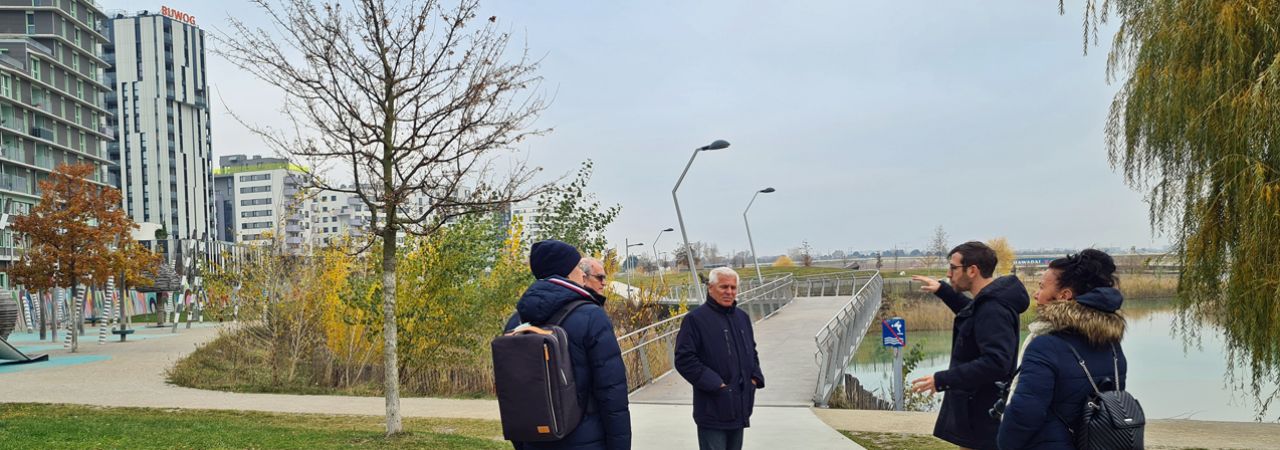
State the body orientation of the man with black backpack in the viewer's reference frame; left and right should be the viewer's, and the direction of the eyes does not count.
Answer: facing away from the viewer and to the right of the viewer

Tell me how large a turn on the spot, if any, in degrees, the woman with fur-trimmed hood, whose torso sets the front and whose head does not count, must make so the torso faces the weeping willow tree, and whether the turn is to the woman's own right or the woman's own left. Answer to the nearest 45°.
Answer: approximately 45° to the woman's own right

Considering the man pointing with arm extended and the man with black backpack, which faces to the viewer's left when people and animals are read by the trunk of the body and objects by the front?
the man pointing with arm extended

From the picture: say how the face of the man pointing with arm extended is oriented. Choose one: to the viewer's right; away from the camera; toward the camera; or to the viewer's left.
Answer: to the viewer's left

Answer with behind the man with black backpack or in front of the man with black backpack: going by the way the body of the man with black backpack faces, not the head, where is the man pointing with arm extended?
in front

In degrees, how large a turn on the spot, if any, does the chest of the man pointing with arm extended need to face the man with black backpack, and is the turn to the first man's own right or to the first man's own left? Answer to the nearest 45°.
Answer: approximately 45° to the first man's own left

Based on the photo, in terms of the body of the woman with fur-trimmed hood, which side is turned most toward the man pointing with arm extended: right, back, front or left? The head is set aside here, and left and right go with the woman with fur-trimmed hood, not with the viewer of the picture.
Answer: front

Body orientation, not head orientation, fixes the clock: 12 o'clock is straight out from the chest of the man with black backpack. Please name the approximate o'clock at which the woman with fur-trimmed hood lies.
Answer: The woman with fur-trimmed hood is roughly at 2 o'clock from the man with black backpack.

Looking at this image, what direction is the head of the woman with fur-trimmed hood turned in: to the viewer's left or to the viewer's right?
to the viewer's left

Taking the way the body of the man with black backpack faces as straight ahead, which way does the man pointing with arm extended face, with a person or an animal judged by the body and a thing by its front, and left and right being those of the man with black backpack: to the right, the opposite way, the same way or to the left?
to the left

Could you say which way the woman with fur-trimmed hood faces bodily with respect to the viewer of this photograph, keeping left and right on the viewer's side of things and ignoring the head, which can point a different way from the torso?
facing away from the viewer and to the left of the viewer

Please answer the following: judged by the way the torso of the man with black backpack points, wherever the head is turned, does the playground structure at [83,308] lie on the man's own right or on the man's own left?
on the man's own left

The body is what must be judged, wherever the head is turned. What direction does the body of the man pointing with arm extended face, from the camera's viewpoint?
to the viewer's left

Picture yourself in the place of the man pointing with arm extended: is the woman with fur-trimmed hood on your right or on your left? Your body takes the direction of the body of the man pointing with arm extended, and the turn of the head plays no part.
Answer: on your left

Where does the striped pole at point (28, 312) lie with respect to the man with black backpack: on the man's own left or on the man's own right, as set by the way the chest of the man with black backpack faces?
on the man's own left
